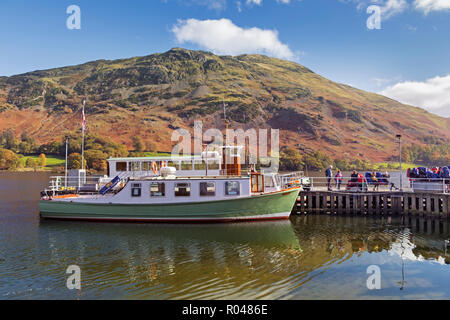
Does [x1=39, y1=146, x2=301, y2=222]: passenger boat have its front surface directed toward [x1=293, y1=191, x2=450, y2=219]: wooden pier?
yes

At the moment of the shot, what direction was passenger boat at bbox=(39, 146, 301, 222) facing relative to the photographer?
facing to the right of the viewer
